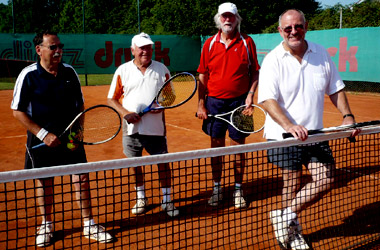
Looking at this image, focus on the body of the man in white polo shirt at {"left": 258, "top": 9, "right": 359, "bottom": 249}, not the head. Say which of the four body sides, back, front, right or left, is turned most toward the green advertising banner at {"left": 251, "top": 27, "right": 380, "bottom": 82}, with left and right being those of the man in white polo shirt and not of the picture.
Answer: back

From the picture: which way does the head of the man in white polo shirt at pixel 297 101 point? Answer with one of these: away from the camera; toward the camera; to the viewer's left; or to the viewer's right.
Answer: toward the camera

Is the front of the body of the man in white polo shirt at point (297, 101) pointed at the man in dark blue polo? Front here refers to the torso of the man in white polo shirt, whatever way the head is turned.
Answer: no

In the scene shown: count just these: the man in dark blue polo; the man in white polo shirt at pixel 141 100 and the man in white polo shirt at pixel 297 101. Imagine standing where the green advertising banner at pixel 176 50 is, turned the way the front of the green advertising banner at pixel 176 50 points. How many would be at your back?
0

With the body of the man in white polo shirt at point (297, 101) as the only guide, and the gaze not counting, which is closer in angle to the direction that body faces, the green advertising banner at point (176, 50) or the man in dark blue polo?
the man in dark blue polo

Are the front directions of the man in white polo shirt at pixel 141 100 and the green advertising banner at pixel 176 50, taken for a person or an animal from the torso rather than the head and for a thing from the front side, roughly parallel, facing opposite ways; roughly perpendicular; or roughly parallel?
roughly parallel

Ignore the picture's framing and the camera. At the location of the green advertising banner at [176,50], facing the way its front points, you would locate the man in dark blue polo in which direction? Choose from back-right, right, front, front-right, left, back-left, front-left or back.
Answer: front

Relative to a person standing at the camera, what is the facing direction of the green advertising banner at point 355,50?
facing the viewer

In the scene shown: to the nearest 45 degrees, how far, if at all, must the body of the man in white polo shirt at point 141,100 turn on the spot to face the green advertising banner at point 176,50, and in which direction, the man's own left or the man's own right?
approximately 180°

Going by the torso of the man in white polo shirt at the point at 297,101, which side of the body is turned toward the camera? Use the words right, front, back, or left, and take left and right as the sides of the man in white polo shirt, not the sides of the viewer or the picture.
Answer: front

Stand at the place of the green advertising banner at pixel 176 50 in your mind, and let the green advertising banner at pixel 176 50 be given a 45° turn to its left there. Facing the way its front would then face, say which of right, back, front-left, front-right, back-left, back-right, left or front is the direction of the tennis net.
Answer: front-right

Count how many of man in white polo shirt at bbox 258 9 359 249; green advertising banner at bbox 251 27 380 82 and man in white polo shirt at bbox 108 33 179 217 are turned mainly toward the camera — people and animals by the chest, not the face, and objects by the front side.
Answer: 3

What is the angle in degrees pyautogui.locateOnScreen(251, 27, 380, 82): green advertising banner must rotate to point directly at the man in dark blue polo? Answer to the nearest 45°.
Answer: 0° — it already faces them

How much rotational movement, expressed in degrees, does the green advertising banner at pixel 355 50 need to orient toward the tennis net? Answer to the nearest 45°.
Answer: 0° — it already faces it

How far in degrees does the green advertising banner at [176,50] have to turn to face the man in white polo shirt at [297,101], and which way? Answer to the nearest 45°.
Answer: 0° — it already faces them

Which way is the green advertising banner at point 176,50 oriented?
toward the camera

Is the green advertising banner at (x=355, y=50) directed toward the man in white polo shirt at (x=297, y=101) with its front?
yes

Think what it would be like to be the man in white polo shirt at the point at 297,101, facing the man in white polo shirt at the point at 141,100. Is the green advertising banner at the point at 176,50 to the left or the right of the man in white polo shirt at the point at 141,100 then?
right
